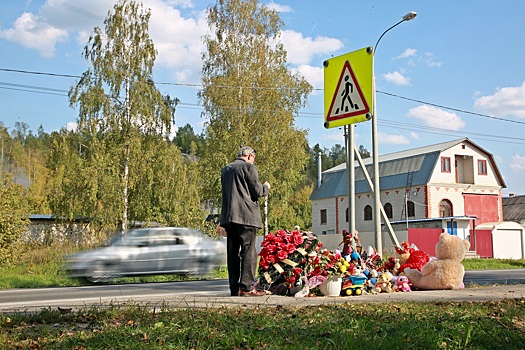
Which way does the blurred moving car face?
to the viewer's left

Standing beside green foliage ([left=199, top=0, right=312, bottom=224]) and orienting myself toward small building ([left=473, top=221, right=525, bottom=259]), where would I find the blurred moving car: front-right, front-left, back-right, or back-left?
back-right

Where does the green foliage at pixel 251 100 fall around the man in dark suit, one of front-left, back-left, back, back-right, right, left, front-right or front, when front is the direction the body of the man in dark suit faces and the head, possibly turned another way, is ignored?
front-left

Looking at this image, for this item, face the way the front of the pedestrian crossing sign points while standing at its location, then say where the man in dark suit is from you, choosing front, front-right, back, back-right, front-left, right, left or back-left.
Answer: front

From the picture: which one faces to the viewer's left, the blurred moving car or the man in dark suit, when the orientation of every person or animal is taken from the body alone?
the blurred moving car

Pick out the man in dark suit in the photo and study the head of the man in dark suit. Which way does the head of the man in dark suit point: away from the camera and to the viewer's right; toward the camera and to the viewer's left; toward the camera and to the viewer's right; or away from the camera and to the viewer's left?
away from the camera and to the viewer's right

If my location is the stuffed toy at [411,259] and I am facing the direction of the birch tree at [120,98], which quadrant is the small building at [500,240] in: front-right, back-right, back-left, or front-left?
front-right

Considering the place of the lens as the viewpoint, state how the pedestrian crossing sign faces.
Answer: facing the viewer and to the left of the viewer

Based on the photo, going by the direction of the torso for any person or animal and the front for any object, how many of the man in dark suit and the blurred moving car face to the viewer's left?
1

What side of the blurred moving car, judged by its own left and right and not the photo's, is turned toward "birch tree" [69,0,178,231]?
right

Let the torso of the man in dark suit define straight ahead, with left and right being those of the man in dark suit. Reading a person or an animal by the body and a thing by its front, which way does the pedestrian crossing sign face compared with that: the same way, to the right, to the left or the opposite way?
the opposite way

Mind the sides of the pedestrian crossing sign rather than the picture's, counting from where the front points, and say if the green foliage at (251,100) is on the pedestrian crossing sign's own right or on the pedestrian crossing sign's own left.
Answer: on the pedestrian crossing sign's own right

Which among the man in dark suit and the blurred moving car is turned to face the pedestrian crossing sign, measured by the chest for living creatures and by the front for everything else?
the man in dark suit
